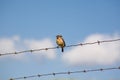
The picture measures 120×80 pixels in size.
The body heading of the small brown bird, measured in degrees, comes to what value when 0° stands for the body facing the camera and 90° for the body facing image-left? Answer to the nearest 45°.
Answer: approximately 45°
